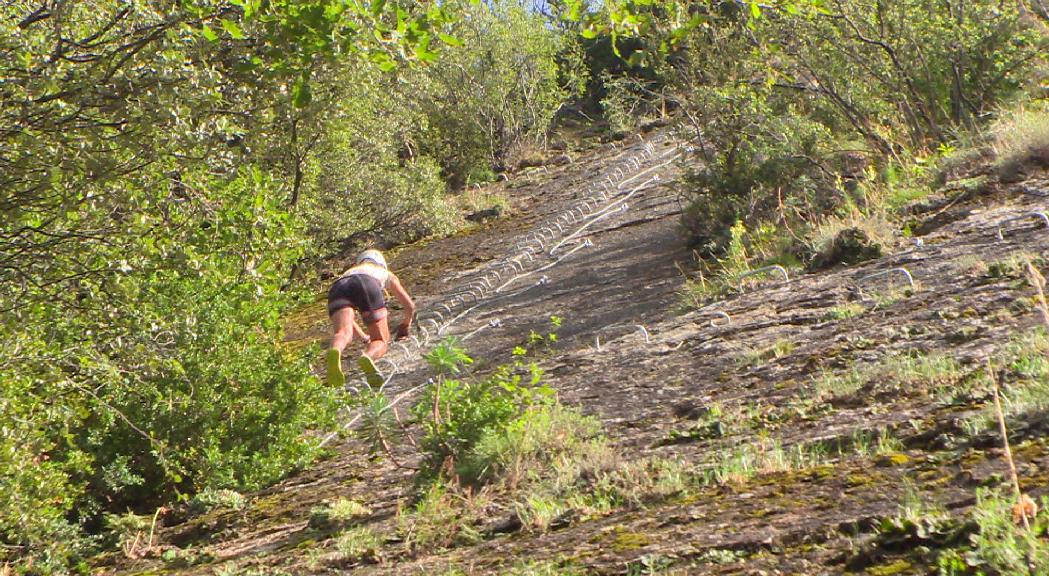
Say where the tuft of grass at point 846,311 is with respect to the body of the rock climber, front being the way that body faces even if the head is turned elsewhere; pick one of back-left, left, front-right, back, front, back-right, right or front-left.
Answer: right

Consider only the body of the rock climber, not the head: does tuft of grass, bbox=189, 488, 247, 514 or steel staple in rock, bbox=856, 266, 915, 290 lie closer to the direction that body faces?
the steel staple in rock

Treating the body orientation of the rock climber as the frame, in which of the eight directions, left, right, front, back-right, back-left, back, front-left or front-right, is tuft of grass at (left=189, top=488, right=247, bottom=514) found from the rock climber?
back

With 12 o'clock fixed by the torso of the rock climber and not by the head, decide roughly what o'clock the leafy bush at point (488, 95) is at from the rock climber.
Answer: The leafy bush is roughly at 11 o'clock from the rock climber.

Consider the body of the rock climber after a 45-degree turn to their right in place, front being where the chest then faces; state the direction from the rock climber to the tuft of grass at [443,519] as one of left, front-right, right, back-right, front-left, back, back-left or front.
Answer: right

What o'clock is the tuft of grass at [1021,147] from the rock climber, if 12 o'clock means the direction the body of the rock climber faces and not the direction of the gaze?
The tuft of grass is roughly at 2 o'clock from the rock climber.

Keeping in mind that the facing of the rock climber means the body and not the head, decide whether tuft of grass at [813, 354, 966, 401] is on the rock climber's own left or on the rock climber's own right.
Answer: on the rock climber's own right

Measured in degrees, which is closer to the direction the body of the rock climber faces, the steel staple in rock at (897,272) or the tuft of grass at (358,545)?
the steel staple in rock

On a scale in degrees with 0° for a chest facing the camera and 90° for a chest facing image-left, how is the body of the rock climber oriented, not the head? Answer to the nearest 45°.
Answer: approximately 225°

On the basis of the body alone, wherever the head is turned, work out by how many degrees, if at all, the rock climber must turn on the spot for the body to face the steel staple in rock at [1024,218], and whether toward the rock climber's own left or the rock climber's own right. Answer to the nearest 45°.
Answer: approximately 90° to the rock climber's own right

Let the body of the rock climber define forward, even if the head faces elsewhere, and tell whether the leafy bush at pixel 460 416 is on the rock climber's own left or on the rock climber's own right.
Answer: on the rock climber's own right

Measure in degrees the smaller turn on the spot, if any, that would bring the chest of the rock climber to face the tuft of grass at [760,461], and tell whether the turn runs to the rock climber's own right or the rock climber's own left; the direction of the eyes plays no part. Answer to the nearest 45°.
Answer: approximately 135° to the rock climber's own right

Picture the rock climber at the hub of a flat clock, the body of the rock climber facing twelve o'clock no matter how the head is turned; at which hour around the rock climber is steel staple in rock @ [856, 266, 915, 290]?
The steel staple in rock is roughly at 3 o'clock from the rock climber.

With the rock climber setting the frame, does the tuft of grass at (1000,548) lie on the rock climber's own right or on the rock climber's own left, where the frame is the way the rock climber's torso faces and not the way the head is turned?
on the rock climber's own right
